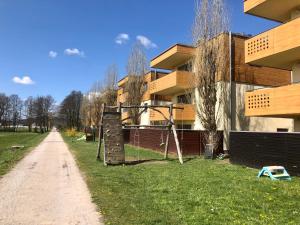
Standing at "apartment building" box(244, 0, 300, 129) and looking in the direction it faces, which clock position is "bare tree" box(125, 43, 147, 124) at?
The bare tree is roughly at 3 o'clock from the apartment building.

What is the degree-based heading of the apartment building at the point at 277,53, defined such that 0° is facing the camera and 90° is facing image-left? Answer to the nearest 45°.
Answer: approximately 45°
